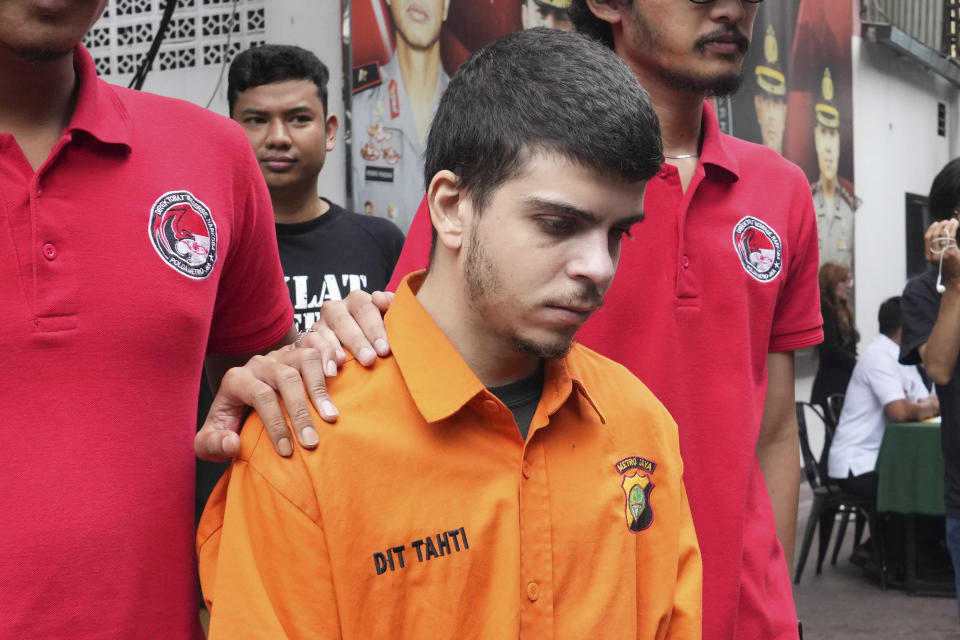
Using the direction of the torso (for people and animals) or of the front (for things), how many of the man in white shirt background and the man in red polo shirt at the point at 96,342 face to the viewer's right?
1

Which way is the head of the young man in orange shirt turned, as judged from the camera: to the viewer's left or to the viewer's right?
to the viewer's right

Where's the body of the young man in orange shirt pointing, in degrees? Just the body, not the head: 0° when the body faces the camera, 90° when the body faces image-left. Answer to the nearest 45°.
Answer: approximately 315°

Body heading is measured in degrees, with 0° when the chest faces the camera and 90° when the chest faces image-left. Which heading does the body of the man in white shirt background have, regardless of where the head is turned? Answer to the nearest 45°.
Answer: approximately 270°

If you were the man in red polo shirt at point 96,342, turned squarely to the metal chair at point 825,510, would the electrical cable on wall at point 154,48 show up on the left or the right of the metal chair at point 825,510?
left
